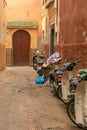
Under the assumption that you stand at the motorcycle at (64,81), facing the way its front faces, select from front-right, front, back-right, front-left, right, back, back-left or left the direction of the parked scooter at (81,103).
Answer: back-right
